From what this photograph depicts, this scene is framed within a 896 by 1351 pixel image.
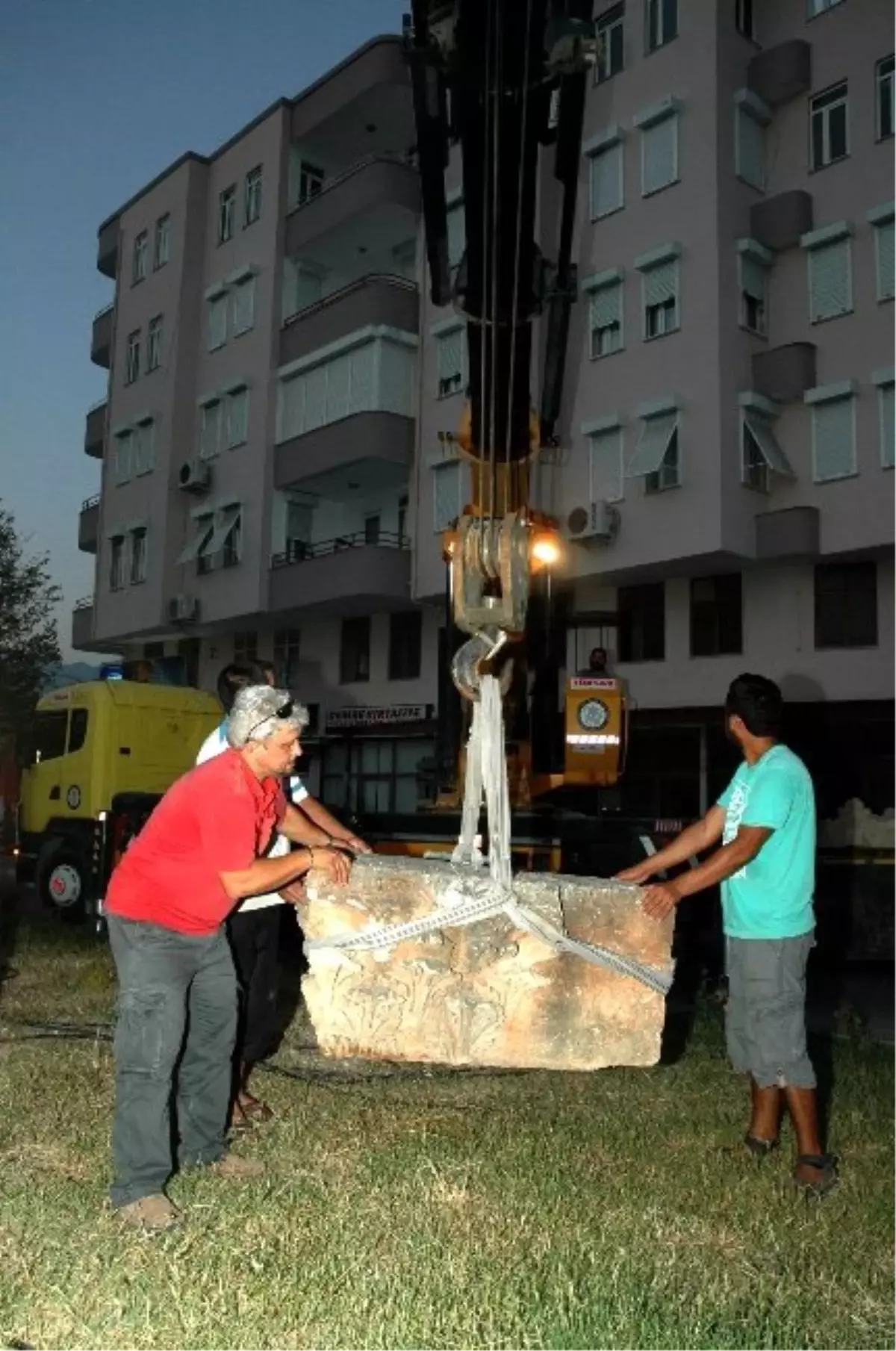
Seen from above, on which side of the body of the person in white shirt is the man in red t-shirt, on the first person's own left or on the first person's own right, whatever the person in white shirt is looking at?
on the first person's own right

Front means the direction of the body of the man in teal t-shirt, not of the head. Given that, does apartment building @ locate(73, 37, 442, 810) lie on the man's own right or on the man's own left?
on the man's own right

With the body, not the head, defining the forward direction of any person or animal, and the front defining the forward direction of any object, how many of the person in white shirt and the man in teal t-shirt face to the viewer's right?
1

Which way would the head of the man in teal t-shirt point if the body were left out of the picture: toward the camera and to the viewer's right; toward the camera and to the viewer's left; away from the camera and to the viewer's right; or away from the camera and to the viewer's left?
away from the camera and to the viewer's left

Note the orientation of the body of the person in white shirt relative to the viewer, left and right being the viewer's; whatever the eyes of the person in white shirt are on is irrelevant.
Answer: facing to the right of the viewer

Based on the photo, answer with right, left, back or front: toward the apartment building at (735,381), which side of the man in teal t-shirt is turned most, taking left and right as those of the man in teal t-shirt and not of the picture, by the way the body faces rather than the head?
right

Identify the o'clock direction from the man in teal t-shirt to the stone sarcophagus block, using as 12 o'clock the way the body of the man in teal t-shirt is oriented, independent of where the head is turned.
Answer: The stone sarcophagus block is roughly at 11 o'clock from the man in teal t-shirt.

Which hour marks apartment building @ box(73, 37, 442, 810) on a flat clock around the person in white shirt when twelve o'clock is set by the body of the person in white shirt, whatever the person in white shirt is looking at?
The apartment building is roughly at 9 o'clock from the person in white shirt.

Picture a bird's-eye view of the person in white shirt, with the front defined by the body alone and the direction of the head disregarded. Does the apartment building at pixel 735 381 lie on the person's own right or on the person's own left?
on the person's own left

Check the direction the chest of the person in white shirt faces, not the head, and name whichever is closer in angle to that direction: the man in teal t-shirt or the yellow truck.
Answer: the man in teal t-shirt

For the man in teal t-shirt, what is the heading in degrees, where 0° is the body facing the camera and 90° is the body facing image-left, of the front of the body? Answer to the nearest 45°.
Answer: approximately 90°
